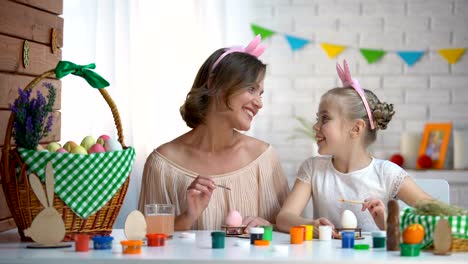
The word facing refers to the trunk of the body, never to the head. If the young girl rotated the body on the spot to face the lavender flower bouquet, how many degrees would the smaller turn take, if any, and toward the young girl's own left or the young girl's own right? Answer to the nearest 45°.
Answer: approximately 45° to the young girl's own right

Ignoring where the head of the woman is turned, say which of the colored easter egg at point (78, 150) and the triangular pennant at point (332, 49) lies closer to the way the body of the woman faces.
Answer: the colored easter egg

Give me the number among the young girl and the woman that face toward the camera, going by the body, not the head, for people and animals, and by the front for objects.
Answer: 2

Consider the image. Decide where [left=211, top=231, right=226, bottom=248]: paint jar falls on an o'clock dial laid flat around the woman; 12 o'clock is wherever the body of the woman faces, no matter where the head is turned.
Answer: The paint jar is roughly at 12 o'clock from the woman.

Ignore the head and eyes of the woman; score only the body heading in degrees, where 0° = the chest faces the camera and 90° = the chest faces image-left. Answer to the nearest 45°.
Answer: approximately 0°

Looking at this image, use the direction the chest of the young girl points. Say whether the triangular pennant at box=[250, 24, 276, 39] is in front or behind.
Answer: behind

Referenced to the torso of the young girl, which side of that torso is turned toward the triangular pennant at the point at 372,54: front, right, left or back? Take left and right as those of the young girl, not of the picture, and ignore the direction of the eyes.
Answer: back

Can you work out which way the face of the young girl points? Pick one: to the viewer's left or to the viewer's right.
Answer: to the viewer's left

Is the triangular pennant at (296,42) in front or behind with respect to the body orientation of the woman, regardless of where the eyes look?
behind
